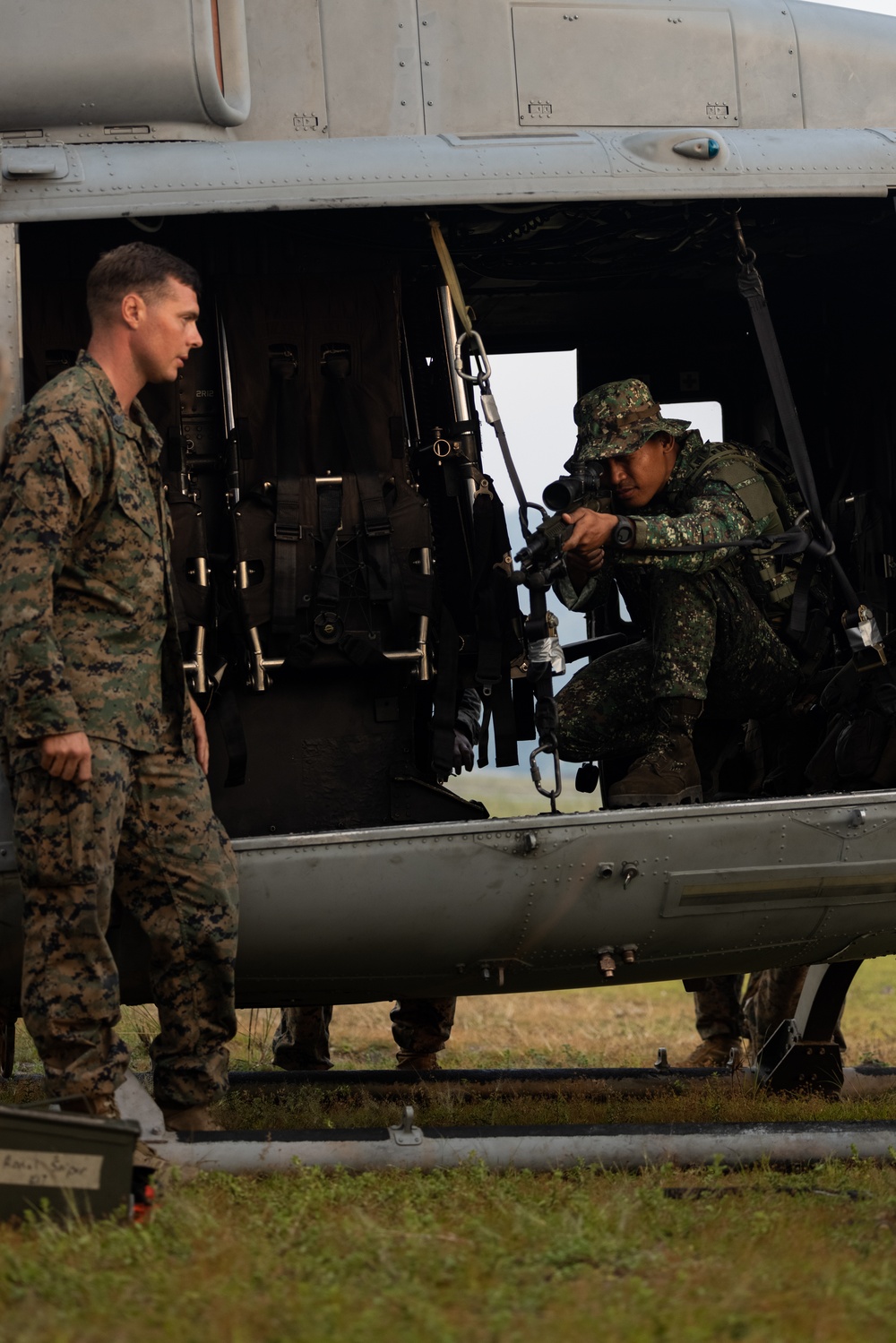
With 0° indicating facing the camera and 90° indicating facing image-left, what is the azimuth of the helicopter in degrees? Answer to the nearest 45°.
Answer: approximately 270°

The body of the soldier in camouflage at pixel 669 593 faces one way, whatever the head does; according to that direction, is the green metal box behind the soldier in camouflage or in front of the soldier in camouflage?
in front

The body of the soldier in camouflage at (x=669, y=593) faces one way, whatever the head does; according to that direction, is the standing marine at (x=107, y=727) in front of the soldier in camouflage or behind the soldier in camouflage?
in front

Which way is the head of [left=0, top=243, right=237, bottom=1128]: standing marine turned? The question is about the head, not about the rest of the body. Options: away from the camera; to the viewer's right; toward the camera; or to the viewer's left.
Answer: to the viewer's right

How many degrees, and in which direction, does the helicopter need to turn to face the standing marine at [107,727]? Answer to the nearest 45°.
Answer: approximately 135° to its right

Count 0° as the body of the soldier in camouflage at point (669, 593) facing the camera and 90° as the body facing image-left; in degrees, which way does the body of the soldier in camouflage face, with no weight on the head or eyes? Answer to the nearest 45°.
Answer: approximately 45°
